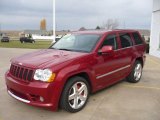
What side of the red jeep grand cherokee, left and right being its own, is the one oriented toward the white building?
back

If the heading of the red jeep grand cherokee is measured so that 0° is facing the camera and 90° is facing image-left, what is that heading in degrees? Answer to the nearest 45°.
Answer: approximately 45°
